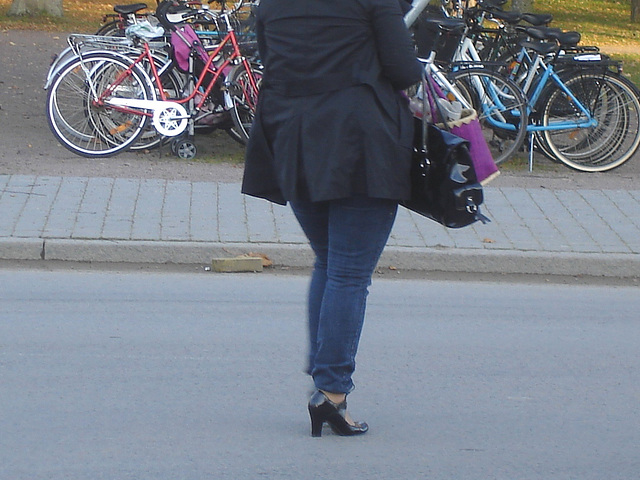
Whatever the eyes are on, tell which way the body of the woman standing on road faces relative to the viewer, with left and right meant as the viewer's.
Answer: facing away from the viewer and to the right of the viewer

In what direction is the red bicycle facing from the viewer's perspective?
to the viewer's right

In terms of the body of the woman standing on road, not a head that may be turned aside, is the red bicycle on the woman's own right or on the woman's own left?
on the woman's own left

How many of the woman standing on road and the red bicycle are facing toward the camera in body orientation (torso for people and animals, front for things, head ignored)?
0

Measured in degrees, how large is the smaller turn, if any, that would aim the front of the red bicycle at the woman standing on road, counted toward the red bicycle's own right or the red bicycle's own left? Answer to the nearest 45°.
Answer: approximately 90° to the red bicycle's own right
